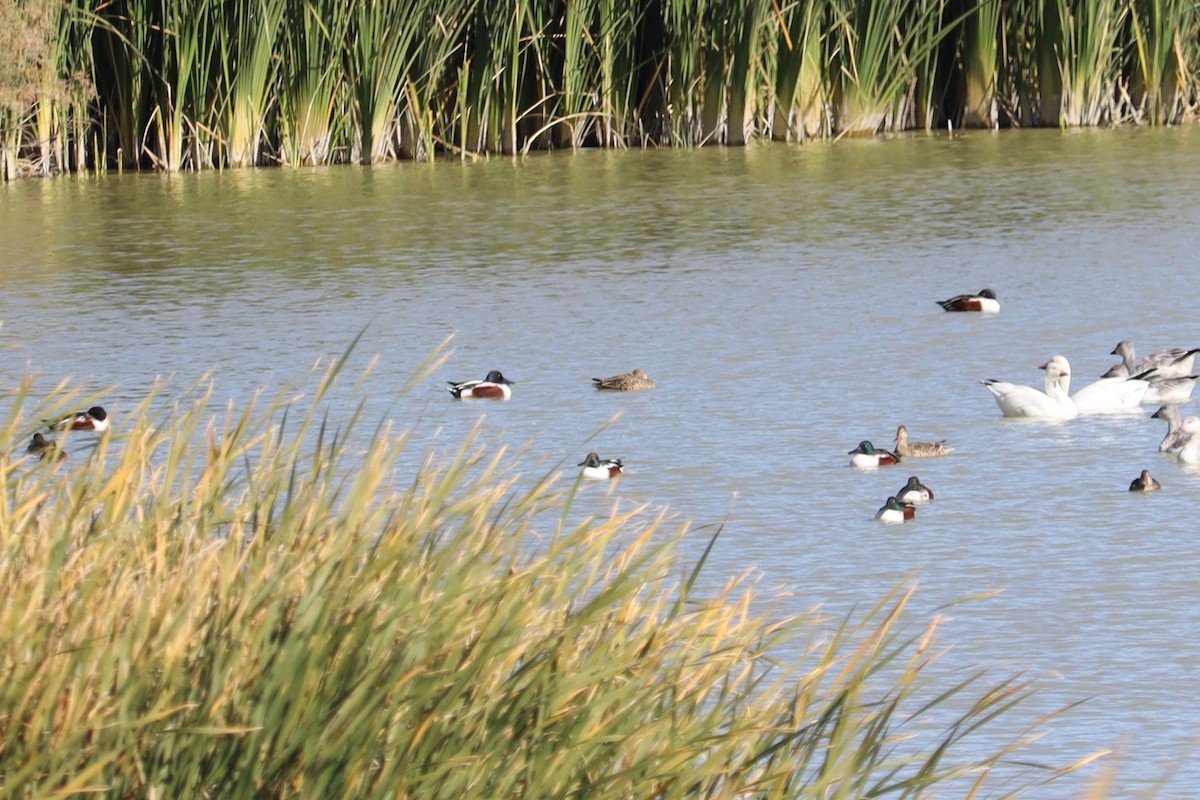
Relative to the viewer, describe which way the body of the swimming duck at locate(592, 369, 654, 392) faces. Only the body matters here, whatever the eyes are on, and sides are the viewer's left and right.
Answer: facing to the right of the viewer

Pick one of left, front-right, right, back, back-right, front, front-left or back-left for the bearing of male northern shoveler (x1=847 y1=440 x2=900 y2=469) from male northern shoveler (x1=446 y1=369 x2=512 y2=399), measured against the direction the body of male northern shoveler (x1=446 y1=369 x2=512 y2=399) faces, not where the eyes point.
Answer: front-right

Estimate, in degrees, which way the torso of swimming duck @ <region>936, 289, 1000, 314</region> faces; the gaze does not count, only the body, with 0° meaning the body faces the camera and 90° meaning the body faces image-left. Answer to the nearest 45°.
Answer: approximately 270°

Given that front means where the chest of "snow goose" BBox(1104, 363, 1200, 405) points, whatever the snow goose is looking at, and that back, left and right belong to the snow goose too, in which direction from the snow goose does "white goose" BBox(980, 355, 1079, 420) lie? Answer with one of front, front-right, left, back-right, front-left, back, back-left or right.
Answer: front-left

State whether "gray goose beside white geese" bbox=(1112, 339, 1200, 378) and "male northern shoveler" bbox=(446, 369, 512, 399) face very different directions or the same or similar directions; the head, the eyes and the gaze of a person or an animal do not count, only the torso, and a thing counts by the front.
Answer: very different directions

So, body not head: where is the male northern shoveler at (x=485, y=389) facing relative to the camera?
to the viewer's right

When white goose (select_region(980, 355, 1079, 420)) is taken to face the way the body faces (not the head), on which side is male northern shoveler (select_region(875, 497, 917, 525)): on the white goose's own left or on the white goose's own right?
on the white goose's own right

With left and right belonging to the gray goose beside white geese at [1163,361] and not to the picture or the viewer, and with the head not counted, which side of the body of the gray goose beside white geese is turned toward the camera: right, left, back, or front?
left

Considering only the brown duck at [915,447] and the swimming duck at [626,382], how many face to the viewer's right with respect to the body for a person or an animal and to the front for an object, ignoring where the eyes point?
1

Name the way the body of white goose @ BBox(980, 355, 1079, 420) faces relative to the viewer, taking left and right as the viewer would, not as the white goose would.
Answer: facing to the right of the viewer

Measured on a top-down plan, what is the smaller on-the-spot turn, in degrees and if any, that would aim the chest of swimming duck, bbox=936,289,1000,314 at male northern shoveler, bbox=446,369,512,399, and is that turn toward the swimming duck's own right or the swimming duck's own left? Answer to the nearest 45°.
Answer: approximately 135° to the swimming duck's own right

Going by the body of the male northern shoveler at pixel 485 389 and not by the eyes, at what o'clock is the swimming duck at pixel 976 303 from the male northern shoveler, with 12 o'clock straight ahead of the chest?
The swimming duck is roughly at 11 o'clock from the male northern shoveler.

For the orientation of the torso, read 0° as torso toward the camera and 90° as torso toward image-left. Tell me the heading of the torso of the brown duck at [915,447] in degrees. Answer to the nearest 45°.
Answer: approximately 90°

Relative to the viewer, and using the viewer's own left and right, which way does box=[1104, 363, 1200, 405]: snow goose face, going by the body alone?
facing to the left of the viewer

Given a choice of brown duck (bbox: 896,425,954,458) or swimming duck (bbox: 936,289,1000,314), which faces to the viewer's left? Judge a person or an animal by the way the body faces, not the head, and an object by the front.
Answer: the brown duck

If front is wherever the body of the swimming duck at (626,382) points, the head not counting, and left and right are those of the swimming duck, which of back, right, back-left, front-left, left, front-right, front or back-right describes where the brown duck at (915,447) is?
front-right

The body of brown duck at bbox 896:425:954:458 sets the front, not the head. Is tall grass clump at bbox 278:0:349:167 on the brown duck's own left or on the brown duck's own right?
on the brown duck's own right

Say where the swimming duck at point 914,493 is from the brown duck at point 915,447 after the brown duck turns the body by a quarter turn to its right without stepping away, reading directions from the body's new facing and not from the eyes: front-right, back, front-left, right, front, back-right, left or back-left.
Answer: back
